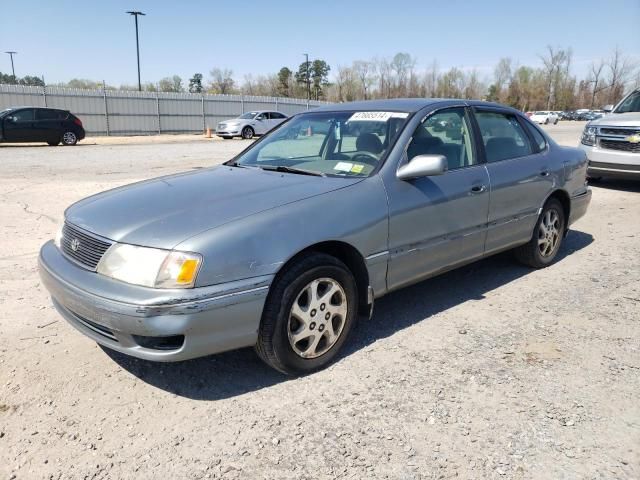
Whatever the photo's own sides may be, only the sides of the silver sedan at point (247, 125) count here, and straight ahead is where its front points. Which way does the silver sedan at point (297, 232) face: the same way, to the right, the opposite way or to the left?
the same way

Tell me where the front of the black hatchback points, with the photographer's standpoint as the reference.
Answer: facing to the left of the viewer

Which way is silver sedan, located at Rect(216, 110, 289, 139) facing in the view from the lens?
facing the viewer and to the left of the viewer

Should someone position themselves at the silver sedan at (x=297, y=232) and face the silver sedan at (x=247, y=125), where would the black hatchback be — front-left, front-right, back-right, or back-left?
front-left

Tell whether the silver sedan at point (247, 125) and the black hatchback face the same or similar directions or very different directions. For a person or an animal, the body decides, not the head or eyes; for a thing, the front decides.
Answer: same or similar directions

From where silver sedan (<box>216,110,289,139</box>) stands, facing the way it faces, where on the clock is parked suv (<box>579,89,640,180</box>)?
The parked suv is roughly at 10 o'clock from the silver sedan.

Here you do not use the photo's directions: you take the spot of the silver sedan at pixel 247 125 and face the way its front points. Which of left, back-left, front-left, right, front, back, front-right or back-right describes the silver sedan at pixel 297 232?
front-left

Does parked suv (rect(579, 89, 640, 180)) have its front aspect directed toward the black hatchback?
no

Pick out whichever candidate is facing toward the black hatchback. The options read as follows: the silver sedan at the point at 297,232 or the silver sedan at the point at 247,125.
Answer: the silver sedan at the point at 247,125

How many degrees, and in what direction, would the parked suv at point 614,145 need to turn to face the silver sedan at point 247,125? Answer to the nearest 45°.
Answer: approximately 90° to its right

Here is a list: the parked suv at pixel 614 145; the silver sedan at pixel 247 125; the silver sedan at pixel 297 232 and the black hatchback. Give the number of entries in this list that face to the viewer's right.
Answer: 0

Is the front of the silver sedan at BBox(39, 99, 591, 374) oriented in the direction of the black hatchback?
no

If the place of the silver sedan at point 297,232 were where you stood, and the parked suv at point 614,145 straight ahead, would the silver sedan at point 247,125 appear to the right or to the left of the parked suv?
left

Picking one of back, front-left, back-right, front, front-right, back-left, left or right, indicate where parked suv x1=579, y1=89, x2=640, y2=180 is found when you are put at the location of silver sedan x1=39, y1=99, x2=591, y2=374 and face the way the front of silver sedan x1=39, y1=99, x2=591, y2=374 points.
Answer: back

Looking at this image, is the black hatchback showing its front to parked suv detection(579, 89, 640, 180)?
no
